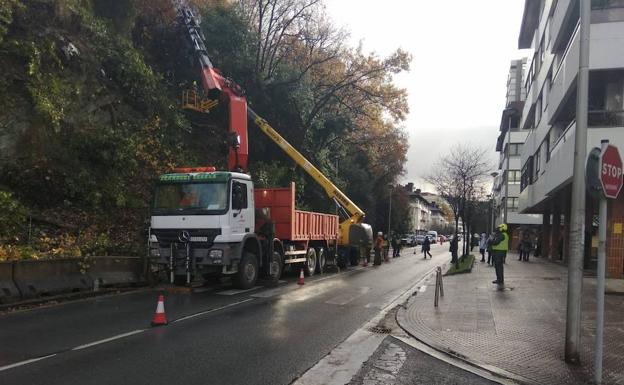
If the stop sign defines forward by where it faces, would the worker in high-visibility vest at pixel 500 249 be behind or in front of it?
behind
